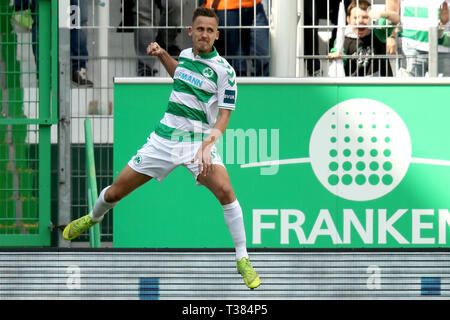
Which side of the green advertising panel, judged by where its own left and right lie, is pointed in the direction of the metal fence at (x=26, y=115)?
right

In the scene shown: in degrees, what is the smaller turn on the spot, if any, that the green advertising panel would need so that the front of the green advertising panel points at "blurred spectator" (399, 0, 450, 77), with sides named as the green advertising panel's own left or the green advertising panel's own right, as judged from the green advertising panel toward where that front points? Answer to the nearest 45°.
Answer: approximately 135° to the green advertising panel's own left

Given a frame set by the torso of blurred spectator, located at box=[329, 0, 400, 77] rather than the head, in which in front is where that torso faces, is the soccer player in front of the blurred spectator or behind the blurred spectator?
in front

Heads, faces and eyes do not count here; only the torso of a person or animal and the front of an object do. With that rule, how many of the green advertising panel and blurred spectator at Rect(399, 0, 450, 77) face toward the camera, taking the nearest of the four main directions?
2

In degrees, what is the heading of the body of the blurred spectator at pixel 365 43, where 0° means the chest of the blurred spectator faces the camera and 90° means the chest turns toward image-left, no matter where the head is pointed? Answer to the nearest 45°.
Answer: approximately 0°

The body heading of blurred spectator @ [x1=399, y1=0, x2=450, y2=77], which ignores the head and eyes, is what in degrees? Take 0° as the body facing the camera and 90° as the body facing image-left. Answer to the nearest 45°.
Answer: approximately 0°

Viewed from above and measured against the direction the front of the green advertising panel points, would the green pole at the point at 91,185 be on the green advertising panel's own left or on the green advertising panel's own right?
on the green advertising panel's own right
